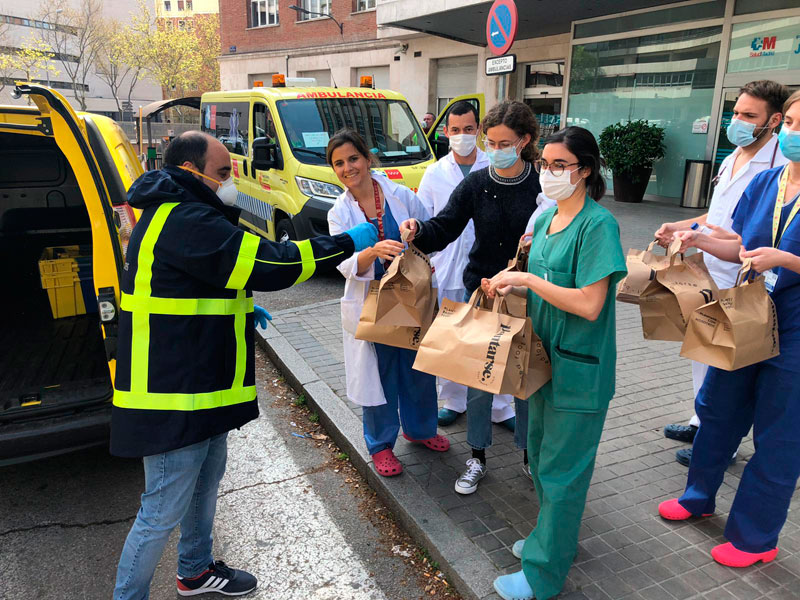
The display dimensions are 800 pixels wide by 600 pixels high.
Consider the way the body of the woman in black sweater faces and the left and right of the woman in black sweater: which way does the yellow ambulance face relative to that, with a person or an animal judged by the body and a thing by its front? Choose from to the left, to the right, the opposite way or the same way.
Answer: to the left

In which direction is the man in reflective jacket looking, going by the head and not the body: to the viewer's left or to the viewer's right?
to the viewer's right

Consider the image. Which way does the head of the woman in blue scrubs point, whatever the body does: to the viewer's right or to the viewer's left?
to the viewer's left

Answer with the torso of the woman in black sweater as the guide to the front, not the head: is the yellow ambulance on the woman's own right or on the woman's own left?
on the woman's own right

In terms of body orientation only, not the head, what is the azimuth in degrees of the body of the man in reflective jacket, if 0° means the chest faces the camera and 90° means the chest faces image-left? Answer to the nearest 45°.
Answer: approximately 270°

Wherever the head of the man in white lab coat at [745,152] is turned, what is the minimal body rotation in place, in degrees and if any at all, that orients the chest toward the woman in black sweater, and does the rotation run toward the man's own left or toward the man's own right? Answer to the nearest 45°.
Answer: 0° — they already face them

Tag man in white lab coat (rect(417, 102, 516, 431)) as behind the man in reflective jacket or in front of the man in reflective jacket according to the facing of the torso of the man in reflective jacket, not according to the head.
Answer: in front

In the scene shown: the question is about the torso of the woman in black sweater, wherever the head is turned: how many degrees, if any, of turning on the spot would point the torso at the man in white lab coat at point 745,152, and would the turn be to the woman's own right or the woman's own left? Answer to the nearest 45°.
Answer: approximately 135° to the woman's own left

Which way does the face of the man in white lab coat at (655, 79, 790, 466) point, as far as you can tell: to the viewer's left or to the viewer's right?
to the viewer's left

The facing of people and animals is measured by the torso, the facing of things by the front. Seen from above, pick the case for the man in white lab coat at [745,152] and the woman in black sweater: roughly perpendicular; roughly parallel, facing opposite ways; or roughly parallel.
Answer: roughly parallel

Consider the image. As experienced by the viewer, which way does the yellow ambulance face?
facing the viewer and to the right of the viewer

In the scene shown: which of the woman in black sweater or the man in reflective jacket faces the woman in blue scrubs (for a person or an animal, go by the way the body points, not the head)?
the man in reflective jacket

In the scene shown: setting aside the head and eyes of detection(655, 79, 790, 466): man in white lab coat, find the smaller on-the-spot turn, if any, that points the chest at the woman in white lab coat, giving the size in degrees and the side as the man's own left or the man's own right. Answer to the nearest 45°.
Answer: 0° — they already face them

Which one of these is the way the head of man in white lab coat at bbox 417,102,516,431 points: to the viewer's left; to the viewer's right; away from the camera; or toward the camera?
toward the camera
